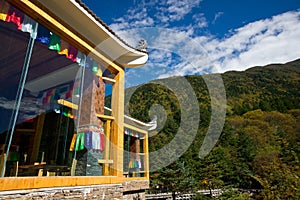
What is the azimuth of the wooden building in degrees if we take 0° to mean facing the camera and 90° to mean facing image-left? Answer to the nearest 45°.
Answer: approximately 315°
